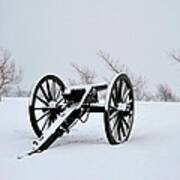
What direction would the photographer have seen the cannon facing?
facing away from the viewer and to the right of the viewer

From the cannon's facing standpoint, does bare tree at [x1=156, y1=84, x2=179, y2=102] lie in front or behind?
in front
